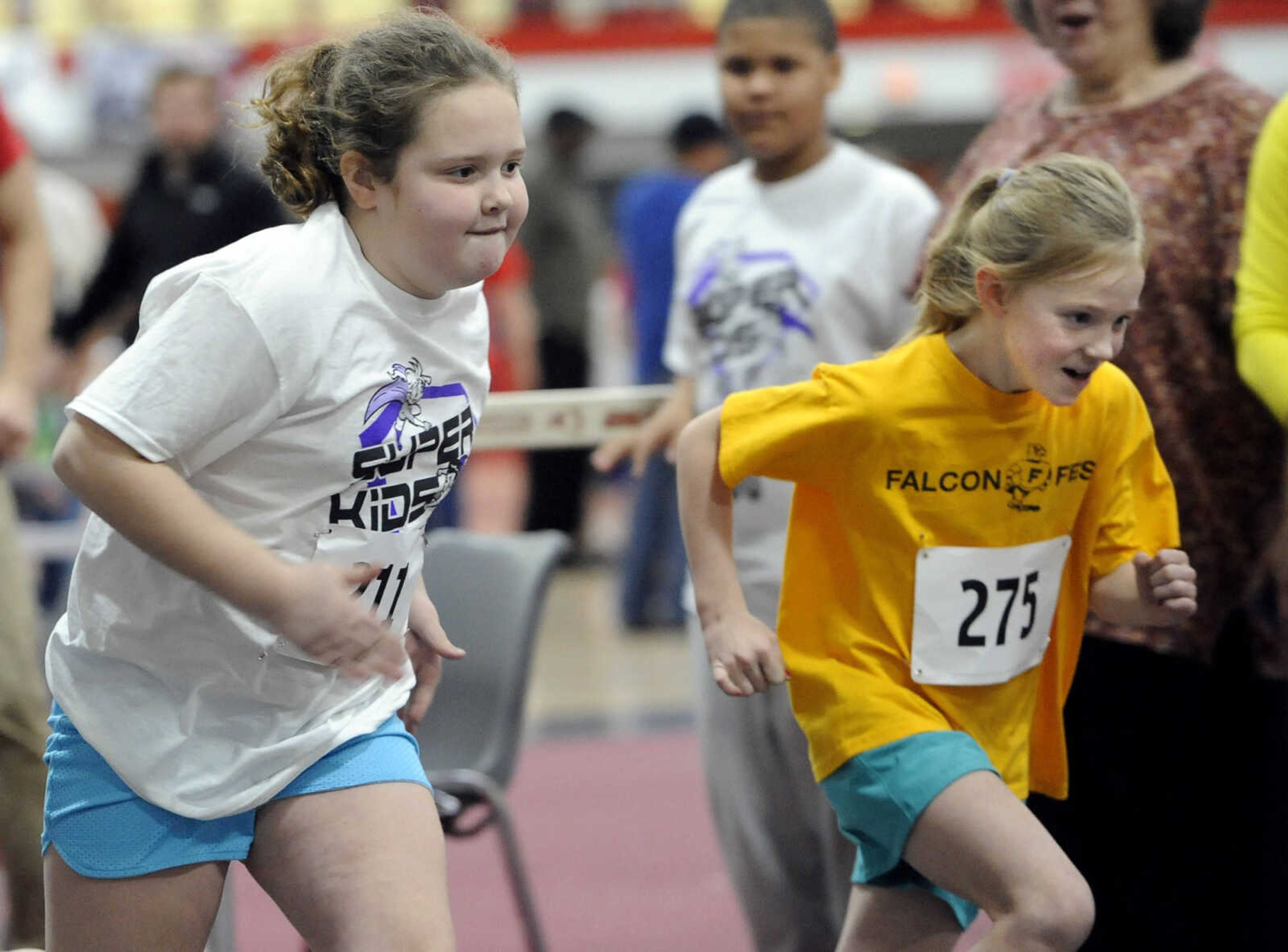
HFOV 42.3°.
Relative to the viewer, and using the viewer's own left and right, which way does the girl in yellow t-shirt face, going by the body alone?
facing the viewer and to the right of the viewer

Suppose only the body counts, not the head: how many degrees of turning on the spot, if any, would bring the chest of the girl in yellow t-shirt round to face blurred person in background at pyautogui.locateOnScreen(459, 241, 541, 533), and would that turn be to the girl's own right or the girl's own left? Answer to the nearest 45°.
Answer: approximately 135° to the girl's own left

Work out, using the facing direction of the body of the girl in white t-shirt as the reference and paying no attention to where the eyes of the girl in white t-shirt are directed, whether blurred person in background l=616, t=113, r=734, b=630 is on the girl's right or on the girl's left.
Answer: on the girl's left

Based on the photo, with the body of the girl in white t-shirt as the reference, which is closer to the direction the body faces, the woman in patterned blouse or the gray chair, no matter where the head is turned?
the woman in patterned blouse

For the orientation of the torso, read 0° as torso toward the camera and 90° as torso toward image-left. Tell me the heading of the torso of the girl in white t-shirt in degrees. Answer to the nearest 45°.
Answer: approximately 315°

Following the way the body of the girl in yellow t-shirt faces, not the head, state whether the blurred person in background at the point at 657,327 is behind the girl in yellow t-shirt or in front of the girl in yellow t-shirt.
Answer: behind

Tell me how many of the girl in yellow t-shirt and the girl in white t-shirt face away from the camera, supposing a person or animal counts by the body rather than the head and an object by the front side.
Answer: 0

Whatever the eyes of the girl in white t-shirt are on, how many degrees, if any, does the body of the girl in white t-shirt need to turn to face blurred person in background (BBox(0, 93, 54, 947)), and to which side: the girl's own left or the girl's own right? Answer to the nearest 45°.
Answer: approximately 180°

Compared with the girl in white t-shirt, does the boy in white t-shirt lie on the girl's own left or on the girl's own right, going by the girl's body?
on the girl's own left

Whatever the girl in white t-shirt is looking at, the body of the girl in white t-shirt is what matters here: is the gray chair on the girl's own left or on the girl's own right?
on the girl's own left

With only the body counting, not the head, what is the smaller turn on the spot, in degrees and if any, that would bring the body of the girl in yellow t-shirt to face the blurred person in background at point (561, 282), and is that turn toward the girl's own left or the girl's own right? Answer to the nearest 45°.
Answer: approximately 135° to the girl's own left

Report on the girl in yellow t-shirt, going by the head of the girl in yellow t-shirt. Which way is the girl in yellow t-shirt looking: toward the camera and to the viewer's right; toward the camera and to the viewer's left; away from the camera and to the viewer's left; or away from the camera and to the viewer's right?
toward the camera and to the viewer's right

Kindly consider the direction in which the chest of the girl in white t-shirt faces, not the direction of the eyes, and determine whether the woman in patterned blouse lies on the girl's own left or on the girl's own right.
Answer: on the girl's own left
